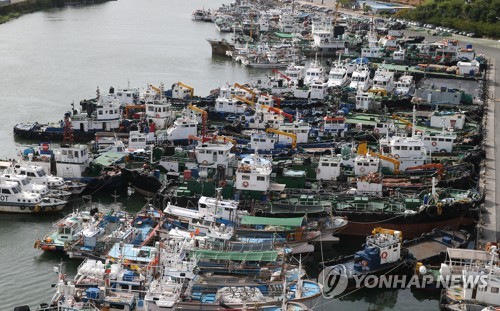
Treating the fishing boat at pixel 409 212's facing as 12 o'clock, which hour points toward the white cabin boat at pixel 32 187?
The white cabin boat is roughly at 6 o'clock from the fishing boat.

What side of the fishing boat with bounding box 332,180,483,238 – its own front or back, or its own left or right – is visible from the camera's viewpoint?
right

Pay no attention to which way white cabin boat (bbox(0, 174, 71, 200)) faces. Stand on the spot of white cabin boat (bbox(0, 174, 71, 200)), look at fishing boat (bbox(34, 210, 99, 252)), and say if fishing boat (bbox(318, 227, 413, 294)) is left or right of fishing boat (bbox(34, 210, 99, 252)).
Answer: left

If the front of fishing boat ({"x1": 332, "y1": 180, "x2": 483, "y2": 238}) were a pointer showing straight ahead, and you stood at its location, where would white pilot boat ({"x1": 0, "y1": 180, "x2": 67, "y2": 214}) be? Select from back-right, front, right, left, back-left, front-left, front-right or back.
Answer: back

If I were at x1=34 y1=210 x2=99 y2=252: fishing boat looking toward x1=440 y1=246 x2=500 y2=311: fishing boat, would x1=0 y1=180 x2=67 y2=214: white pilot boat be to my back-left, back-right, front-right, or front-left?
back-left

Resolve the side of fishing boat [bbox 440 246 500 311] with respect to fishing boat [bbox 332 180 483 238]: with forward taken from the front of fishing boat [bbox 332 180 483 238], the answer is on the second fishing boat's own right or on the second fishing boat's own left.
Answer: on the second fishing boat's own right

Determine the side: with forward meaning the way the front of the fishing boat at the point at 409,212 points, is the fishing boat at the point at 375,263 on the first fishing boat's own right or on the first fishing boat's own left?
on the first fishing boat's own right
